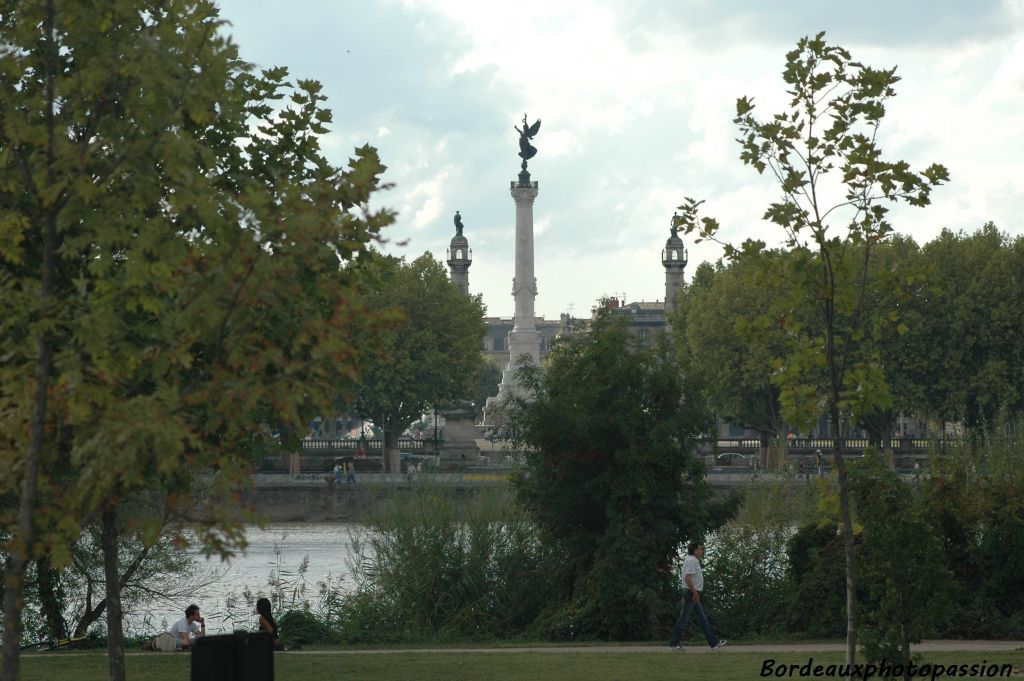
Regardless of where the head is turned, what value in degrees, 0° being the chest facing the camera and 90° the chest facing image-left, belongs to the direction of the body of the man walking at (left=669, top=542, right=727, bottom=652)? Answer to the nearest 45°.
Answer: approximately 270°

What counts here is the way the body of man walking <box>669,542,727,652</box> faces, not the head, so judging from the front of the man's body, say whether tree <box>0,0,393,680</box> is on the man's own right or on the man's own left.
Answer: on the man's own right

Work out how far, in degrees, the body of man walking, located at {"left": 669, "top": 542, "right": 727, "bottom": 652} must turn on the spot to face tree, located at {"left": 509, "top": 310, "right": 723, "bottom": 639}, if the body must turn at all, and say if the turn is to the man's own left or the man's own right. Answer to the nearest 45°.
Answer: approximately 135° to the man's own left

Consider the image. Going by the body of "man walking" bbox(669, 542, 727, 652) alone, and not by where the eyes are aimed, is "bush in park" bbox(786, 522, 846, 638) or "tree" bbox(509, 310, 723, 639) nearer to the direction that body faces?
the bush in park

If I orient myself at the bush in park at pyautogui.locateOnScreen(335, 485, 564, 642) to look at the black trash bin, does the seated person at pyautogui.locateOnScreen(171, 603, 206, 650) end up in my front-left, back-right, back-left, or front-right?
front-right
